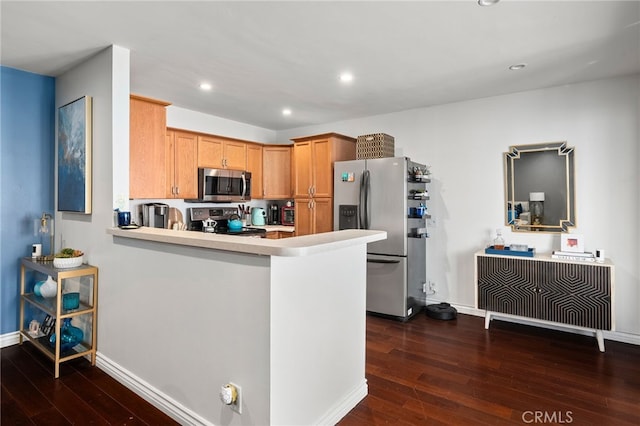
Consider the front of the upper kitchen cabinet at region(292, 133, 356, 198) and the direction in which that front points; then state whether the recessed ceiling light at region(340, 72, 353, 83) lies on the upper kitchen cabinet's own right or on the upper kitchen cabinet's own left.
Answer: on the upper kitchen cabinet's own left

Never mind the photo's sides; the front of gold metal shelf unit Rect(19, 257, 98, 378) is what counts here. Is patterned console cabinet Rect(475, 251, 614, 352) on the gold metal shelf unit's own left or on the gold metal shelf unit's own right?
on the gold metal shelf unit's own left

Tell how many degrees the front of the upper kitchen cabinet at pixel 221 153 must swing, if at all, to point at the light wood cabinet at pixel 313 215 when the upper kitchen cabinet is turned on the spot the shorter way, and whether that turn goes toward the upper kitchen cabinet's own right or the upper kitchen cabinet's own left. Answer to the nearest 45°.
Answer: approximately 45° to the upper kitchen cabinet's own left

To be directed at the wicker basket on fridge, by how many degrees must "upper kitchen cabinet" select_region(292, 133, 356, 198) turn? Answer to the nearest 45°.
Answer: approximately 90° to its left
